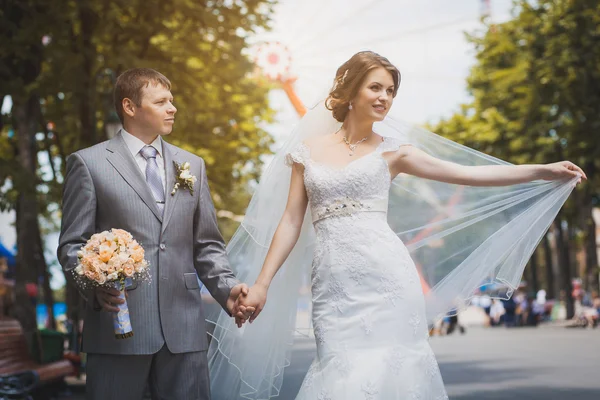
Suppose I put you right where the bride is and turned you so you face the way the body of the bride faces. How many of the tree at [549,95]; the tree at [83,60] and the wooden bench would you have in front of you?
0

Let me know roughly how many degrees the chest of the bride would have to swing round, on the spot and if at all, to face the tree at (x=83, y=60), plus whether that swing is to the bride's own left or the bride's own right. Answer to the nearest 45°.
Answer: approximately 135° to the bride's own right

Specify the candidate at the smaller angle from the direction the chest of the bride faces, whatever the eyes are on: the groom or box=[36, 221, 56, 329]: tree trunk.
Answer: the groom

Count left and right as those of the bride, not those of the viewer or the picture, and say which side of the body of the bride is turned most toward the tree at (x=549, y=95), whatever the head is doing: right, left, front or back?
back

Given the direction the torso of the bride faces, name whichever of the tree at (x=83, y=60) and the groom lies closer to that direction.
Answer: the groom

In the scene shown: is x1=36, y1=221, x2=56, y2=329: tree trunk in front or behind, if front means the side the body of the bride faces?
behind

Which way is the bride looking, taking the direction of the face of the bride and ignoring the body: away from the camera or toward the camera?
toward the camera

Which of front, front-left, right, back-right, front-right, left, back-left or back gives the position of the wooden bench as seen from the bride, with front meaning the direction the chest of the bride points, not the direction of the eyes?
back-right

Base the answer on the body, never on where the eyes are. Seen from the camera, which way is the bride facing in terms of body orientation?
toward the camera

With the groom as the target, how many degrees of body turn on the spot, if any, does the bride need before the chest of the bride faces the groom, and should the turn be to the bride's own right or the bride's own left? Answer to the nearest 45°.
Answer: approximately 45° to the bride's own right

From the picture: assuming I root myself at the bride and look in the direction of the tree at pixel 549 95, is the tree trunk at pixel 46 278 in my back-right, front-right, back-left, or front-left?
front-left

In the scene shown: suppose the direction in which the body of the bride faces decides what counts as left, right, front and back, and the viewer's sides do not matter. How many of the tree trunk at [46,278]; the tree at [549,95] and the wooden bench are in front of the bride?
0

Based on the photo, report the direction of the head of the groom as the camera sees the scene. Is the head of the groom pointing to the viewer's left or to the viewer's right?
to the viewer's right
